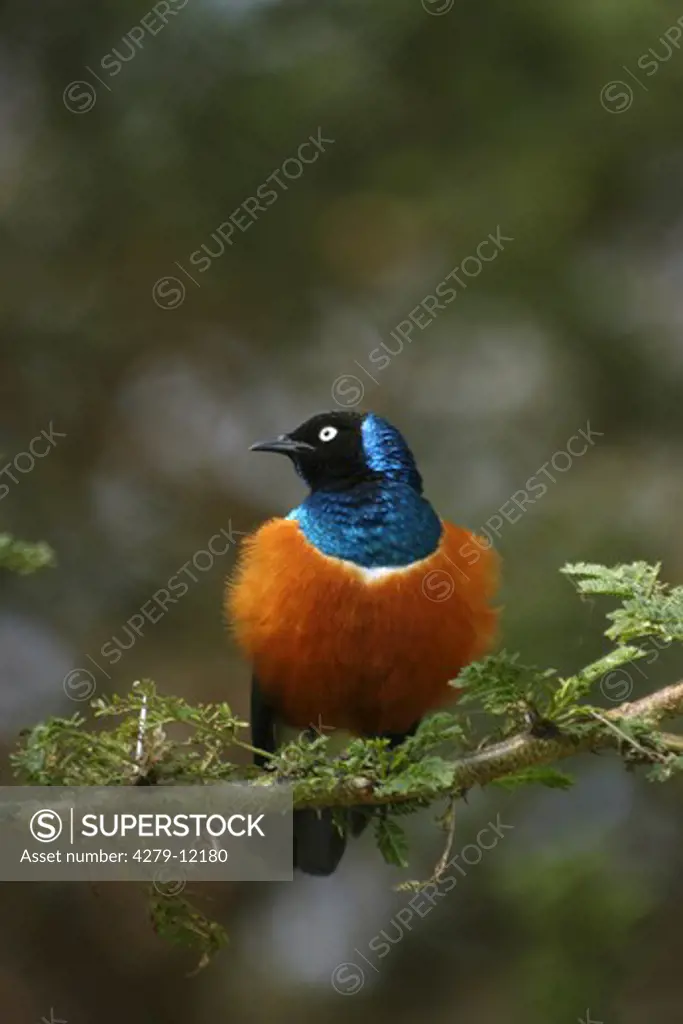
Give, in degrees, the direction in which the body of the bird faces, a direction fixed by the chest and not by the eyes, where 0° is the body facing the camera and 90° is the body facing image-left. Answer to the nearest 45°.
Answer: approximately 0°
